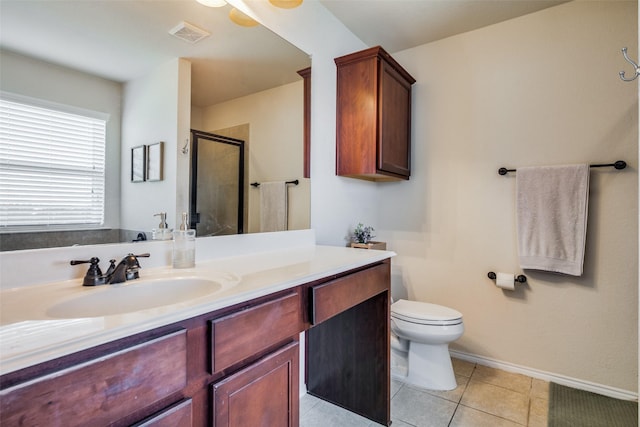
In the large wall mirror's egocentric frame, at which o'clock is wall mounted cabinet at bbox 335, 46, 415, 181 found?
The wall mounted cabinet is roughly at 10 o'clock from the large wall mirror.

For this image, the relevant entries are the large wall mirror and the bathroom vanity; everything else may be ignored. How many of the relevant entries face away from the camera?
0

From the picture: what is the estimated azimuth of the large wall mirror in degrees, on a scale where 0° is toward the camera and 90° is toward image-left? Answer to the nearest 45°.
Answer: approximately 315°

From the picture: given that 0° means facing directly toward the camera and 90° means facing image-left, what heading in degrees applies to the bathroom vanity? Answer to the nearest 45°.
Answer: approximately 315°
